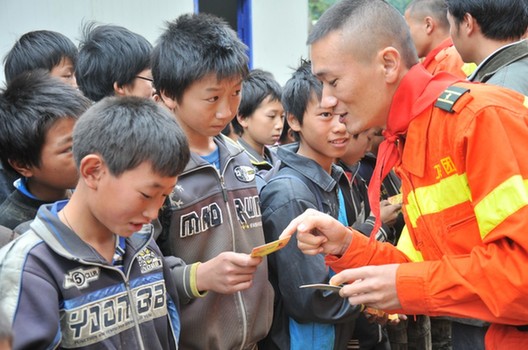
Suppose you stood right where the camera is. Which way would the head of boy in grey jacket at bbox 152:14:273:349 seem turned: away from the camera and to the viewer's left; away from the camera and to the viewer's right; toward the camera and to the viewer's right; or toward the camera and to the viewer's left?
toward the camera and to the viewer's right

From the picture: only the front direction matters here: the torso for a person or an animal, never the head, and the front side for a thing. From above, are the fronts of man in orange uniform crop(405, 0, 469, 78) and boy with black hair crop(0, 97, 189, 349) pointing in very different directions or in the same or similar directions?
very different directions

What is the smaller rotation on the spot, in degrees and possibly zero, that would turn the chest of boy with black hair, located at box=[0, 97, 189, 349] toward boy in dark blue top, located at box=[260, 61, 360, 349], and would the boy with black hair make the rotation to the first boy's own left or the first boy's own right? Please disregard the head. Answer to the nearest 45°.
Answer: approximately 90° to the first boy's own left

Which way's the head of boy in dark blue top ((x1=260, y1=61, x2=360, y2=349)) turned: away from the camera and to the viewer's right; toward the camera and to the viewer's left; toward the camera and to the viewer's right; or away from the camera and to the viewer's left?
toward the camera and to the viewer's right

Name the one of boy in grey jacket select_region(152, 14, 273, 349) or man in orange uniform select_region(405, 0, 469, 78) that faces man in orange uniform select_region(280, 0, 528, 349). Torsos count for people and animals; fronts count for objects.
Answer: the boy in grey jacket

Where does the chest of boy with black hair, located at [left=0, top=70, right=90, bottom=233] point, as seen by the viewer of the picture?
to the viewer's right

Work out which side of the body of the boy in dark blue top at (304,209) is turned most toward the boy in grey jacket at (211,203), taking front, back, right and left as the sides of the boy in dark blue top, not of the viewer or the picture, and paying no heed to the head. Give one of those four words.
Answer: right

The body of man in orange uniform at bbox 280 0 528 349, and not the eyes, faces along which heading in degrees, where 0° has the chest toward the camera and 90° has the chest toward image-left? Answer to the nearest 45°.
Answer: approximately 90°

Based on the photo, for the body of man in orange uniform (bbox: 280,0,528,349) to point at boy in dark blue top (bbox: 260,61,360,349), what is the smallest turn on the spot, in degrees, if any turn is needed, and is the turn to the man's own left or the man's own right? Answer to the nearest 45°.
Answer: approximately 45° to the man's own right

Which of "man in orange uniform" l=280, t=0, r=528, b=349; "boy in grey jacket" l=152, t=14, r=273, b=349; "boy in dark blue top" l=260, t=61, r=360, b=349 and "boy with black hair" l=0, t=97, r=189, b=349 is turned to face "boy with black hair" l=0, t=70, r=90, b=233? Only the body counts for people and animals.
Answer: the man in orange uniform

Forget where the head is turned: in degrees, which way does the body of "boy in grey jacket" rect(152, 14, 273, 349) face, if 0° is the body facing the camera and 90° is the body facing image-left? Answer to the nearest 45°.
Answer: approximately 315°
